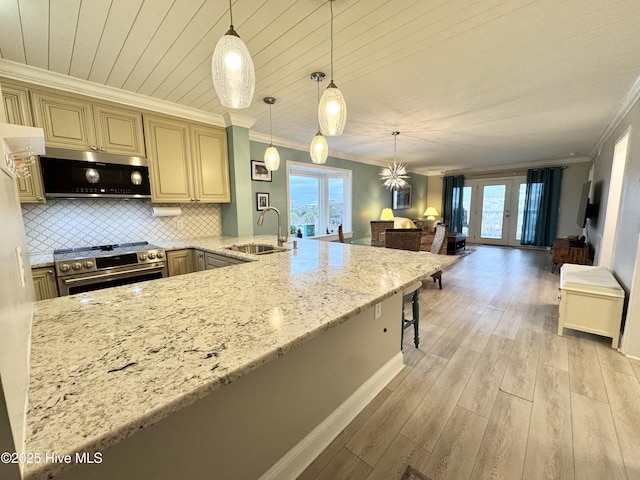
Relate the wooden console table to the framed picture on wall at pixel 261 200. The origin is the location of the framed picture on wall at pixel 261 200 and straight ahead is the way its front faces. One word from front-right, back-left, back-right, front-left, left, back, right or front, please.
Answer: front-left

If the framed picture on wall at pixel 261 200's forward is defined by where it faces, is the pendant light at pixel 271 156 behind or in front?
in front

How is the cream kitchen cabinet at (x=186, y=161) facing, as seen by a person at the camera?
facing the viewer and to the right of the viewer

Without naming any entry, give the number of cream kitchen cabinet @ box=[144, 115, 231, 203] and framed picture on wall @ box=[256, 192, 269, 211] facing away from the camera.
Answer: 0

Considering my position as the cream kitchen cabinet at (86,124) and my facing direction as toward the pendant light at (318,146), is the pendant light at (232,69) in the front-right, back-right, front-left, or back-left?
front-right

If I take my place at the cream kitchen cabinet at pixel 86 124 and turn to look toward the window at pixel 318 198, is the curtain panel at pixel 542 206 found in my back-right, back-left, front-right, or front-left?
front-right

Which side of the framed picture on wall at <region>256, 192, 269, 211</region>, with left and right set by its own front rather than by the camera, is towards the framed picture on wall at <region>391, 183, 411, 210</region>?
left

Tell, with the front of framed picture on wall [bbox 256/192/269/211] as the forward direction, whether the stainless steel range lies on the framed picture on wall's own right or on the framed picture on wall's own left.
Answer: on the framed picture on wall's own right

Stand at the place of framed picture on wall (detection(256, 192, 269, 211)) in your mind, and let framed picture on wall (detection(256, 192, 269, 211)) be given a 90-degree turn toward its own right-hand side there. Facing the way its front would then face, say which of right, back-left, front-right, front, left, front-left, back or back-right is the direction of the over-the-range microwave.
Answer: front

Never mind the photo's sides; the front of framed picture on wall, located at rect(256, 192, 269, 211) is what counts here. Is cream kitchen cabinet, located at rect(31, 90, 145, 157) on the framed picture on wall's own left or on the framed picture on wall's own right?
on the framed picture on wall's own right

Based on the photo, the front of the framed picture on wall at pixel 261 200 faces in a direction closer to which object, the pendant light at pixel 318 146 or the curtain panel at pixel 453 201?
the pendant light

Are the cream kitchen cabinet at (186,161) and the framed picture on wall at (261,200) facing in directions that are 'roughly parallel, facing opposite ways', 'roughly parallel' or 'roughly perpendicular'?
roughly parallel

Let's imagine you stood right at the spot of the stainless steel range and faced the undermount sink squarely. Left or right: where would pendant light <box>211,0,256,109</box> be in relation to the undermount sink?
right

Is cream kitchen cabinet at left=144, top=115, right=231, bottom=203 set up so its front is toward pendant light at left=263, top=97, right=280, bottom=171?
yes

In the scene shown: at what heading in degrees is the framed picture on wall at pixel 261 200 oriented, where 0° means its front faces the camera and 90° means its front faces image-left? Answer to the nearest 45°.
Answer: approximately 315°

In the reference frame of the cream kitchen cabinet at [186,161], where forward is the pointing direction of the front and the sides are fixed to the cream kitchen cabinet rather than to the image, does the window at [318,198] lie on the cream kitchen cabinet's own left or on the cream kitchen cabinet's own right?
on the cream kitchen cabinet's own left

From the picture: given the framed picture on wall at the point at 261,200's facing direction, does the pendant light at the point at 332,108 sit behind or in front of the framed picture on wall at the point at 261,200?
in front
